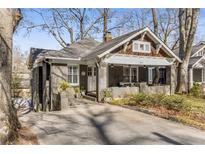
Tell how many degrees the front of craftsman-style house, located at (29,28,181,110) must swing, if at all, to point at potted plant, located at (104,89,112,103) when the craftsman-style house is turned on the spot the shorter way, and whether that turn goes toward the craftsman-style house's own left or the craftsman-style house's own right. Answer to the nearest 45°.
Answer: approximately 45° to the craftsman-style house's own right

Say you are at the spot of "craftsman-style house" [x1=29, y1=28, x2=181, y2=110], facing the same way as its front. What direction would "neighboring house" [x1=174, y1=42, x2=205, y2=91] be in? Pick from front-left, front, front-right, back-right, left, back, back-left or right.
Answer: left

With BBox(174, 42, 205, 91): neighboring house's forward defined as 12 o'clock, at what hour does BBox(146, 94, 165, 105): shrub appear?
The shrub is roughly at 2 o'clock from the neighboring house.

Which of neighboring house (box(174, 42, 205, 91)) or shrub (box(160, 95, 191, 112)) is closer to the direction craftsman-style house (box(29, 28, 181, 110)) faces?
the shrub

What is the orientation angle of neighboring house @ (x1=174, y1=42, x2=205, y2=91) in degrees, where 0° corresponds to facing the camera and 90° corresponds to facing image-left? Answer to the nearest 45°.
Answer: approximately 315°

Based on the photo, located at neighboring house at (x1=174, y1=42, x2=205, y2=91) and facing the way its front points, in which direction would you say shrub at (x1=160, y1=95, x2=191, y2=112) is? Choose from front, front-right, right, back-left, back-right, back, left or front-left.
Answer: front-right

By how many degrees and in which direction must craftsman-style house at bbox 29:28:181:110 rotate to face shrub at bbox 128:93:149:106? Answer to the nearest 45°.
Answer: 0° — it already faces it

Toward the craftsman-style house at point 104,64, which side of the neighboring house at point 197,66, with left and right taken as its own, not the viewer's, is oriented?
right

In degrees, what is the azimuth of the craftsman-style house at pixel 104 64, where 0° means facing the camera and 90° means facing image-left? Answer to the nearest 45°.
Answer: approximately 315°

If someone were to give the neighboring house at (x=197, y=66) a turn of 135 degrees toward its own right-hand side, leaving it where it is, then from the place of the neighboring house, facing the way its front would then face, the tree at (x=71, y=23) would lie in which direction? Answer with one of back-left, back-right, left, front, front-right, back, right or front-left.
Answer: front

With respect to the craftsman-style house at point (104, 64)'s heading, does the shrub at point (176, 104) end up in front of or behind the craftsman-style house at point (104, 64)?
in front

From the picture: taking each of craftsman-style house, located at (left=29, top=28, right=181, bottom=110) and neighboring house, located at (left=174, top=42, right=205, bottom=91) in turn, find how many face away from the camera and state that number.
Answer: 0

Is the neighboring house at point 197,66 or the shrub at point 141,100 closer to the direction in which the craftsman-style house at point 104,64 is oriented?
the shrub

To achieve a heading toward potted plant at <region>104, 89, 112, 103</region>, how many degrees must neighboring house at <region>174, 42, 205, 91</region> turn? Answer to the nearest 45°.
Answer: approximately 90° to its right
